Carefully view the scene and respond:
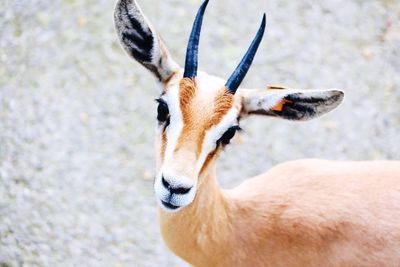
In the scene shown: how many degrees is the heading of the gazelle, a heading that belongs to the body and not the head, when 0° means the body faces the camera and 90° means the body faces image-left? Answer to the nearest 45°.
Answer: approximately 90°
